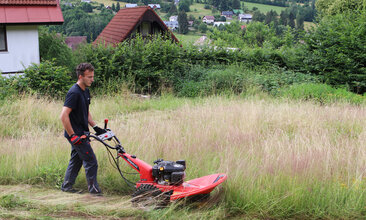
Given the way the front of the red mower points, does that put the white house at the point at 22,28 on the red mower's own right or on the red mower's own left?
on the red mower's own left

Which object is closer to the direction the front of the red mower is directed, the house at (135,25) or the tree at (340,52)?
the tree

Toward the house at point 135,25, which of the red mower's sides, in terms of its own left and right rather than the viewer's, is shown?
left

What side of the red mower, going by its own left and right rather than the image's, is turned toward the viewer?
right

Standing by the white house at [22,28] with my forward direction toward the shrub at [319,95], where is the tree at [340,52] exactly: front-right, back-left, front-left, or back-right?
front-left

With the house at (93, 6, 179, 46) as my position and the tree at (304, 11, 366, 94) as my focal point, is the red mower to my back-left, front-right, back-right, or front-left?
front-right

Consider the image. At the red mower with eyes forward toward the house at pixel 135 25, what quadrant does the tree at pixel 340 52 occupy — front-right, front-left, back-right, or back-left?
front-right

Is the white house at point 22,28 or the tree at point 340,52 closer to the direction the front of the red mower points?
the tree

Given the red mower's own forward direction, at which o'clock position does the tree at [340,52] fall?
The tree is roughly at 10 o'clock from the red mower.

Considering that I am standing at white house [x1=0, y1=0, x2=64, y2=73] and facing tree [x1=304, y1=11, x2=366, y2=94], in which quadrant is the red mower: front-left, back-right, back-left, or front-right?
front-right
